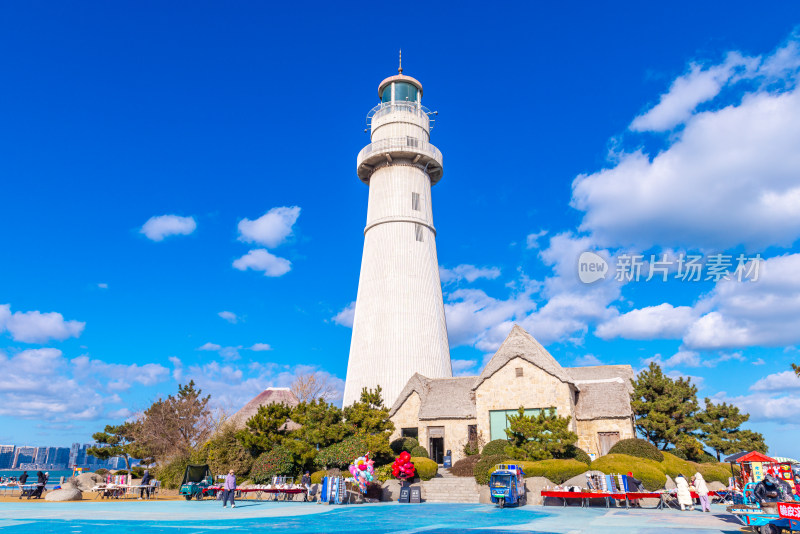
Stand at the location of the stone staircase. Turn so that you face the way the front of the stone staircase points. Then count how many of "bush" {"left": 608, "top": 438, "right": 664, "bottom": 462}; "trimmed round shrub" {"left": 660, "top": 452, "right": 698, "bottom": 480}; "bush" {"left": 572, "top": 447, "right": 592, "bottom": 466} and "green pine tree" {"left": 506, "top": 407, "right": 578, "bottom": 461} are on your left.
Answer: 4

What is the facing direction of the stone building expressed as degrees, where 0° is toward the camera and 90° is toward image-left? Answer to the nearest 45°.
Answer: approximately 0°

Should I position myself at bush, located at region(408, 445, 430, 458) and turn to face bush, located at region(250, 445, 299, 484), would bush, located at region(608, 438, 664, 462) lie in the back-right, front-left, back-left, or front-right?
back-left

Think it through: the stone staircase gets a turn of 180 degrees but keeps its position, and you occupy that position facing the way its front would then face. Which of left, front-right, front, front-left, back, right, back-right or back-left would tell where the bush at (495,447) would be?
front-right

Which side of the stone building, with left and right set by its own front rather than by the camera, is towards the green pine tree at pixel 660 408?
left

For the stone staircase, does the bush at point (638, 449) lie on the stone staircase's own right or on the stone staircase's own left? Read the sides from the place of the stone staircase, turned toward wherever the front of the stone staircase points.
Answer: on the stone staircase's own left

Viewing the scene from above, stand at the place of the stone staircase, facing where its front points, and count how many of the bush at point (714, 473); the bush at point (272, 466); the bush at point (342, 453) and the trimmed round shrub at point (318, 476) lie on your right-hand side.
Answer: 3

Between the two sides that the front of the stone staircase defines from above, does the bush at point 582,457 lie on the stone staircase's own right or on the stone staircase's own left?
on the stone staircase's own left

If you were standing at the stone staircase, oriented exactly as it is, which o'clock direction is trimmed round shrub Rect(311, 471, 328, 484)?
The trimmed round shrub is roughly at 3 o'clock from the stone staircase.

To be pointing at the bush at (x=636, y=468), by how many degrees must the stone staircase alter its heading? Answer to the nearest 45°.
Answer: approximately 90° to its left

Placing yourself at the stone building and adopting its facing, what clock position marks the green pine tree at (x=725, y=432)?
The green pine tree is roughly at 8 o'clock from the stone building.

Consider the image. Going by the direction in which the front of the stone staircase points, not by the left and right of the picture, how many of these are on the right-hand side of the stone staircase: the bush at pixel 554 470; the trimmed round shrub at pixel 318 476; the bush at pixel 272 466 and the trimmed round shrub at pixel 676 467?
2

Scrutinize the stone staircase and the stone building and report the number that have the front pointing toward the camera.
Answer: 2
